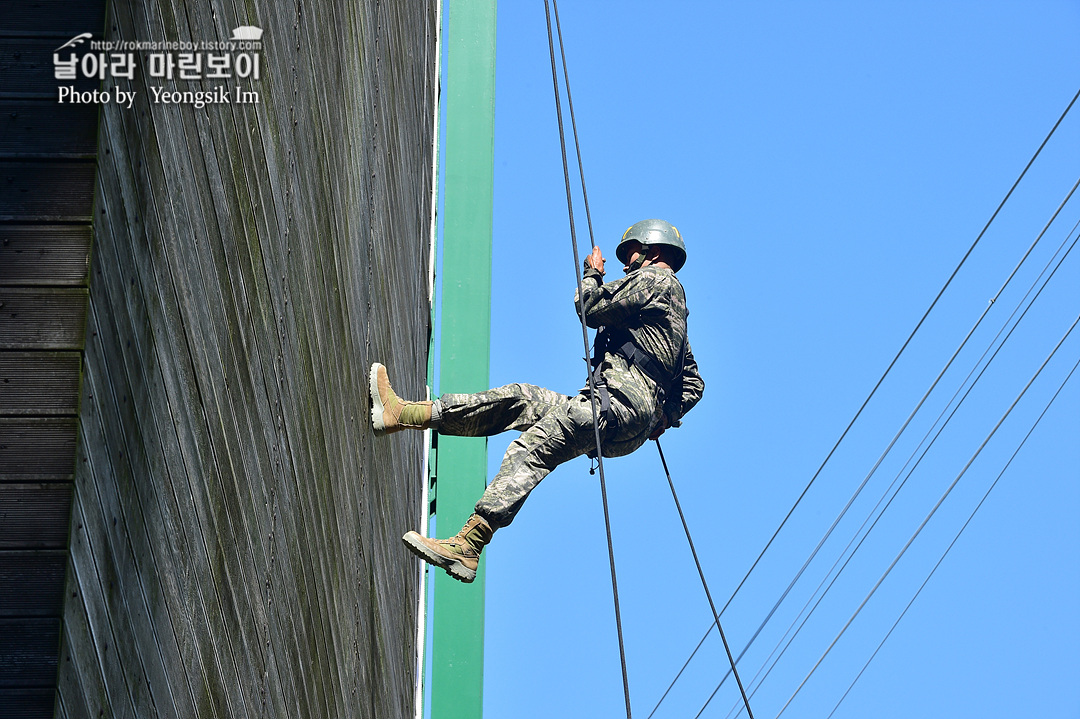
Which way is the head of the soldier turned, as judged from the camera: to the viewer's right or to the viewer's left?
to the viewer's left

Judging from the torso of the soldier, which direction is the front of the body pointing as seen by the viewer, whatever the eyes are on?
to the viewer's left
